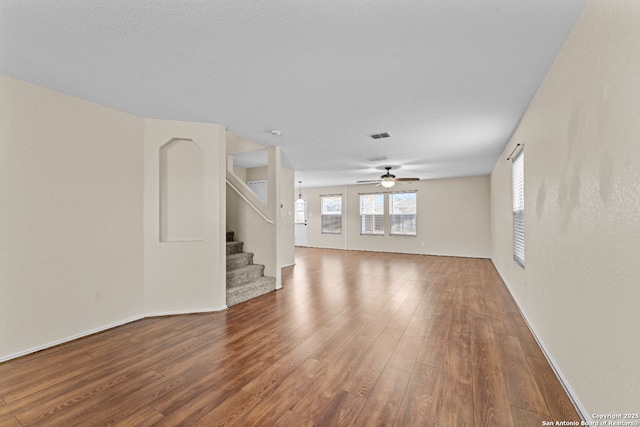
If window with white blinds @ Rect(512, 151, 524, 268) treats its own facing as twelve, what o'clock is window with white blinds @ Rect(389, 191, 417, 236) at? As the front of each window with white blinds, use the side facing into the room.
window with white blinds @ Rect(389, 191, 417, 236) is roughly at 2 o'clock from window with white blinds @ Rect(512, 151, 524, 268).

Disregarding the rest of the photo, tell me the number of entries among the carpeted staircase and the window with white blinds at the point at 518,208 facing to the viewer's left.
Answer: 1

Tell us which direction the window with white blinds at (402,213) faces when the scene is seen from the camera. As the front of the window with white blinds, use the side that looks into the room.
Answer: facing the viewer

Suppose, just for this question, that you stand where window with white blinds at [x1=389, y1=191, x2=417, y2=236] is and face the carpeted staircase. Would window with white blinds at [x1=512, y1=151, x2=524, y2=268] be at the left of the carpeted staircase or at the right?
left

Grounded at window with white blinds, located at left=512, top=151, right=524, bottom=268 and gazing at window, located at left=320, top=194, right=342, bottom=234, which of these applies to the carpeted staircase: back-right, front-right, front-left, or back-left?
front-left

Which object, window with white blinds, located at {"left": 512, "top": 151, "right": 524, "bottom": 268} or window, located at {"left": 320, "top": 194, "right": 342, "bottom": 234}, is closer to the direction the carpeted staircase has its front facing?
the window with white blinds

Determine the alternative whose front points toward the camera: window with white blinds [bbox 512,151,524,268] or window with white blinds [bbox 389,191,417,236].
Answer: window with white blinds [bbox 389,191,417,236]

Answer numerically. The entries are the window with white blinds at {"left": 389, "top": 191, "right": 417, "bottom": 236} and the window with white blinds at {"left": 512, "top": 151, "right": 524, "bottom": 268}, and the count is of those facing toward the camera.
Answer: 1

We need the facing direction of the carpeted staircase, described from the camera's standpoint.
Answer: facing the viewer and to the right of the viewer

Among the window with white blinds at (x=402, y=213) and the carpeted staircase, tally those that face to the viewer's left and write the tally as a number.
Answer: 0

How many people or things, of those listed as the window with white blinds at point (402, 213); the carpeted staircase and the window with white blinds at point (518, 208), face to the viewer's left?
1

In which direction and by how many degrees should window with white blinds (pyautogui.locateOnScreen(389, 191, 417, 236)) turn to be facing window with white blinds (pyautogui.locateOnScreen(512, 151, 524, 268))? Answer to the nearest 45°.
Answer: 0° — it already faces it

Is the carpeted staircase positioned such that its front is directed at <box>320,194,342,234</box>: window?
no

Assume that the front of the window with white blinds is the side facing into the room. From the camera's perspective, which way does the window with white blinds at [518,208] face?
to the viewer's left

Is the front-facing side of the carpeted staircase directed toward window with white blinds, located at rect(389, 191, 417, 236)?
no

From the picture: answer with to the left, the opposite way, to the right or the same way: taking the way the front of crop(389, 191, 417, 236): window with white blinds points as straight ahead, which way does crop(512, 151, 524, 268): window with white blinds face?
to the right
